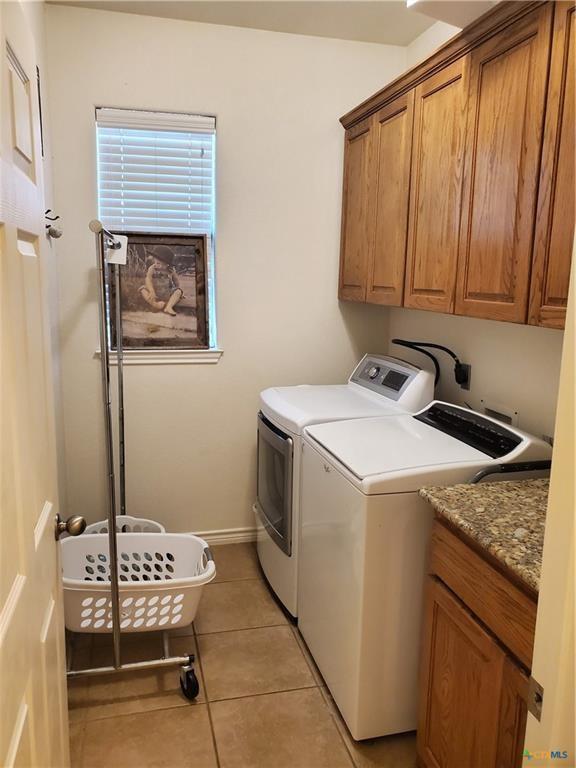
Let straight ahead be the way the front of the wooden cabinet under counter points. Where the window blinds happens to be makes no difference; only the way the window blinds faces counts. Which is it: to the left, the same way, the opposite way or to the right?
to the left

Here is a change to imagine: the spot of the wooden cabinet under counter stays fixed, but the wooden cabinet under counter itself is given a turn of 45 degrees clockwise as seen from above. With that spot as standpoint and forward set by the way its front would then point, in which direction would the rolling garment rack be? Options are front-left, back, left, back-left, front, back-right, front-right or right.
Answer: front

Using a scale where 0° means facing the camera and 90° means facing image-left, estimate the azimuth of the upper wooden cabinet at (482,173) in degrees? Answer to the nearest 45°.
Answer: approximately 45°

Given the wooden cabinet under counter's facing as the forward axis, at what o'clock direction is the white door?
The white door is roughly at 12 o'clock from the wooden cabinet under counter.

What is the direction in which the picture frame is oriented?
toward the camera

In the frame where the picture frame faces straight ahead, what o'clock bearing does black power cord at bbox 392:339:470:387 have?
The black power cord is roughly at 10 o'clock from the picture frame.

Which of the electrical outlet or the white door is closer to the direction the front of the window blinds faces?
the white door

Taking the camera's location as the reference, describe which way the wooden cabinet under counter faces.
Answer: facing the viewer and to the left of the viewer

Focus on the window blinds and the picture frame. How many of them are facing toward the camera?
2

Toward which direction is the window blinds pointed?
toward the camera
